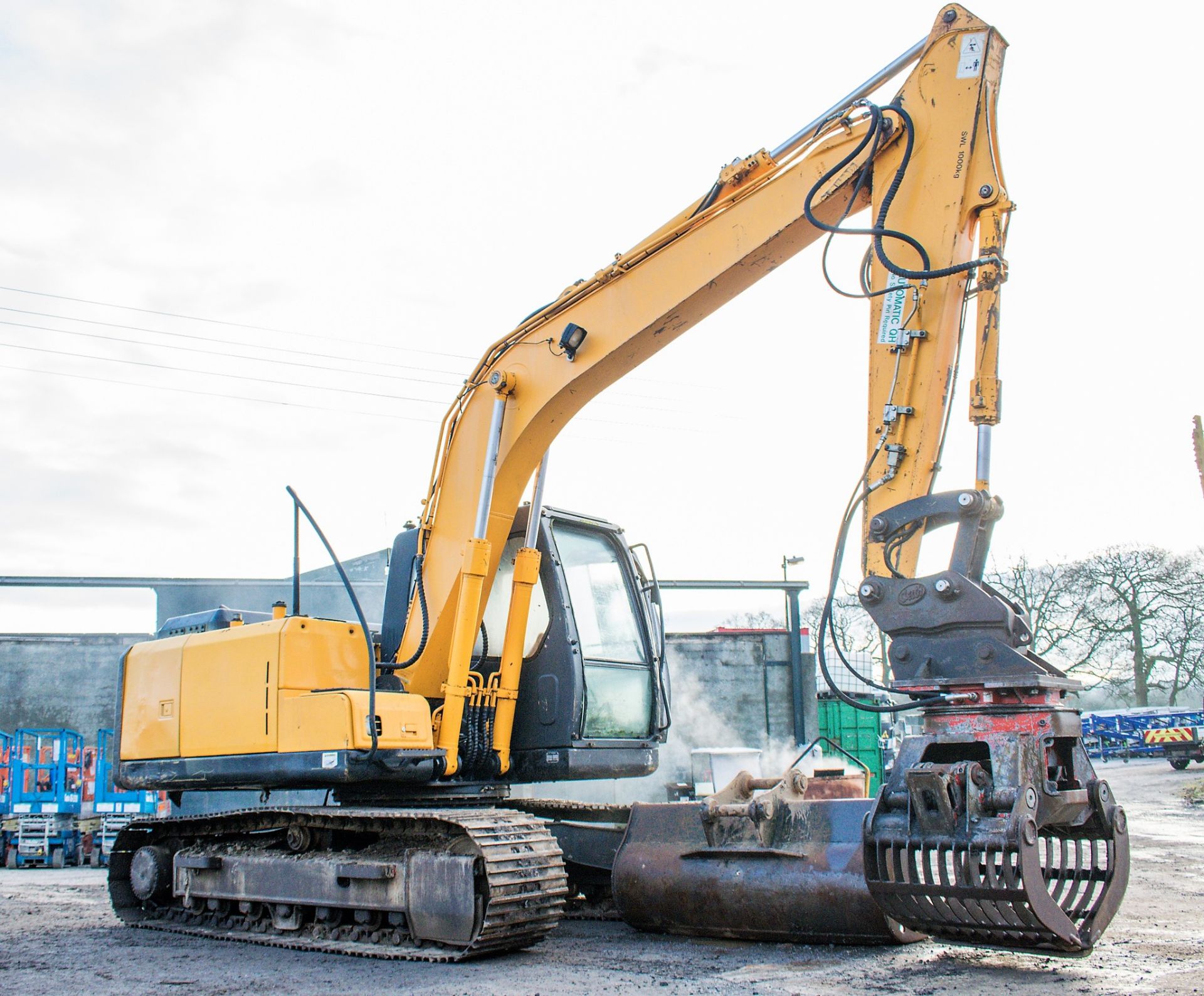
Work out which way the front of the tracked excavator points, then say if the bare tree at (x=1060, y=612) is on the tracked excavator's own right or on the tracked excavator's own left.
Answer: on the tracked excavator's own left

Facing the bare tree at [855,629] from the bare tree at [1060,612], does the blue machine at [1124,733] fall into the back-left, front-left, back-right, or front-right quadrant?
back-left

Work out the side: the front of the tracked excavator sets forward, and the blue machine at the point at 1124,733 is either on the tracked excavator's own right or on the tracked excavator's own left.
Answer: on the tracked excavator's own left

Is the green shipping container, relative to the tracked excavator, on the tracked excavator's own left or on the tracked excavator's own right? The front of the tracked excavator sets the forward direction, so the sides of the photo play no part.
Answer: on the tracked excavator's own left

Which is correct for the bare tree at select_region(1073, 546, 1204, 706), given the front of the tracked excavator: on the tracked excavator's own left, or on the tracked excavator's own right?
on the tracked excavator's own left

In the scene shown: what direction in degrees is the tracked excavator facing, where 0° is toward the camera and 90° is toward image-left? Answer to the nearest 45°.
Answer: approximately 315°

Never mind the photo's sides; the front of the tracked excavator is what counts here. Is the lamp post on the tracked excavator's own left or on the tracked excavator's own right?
on the tracked excavator's own left

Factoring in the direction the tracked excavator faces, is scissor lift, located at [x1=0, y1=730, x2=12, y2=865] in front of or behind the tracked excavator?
behind
